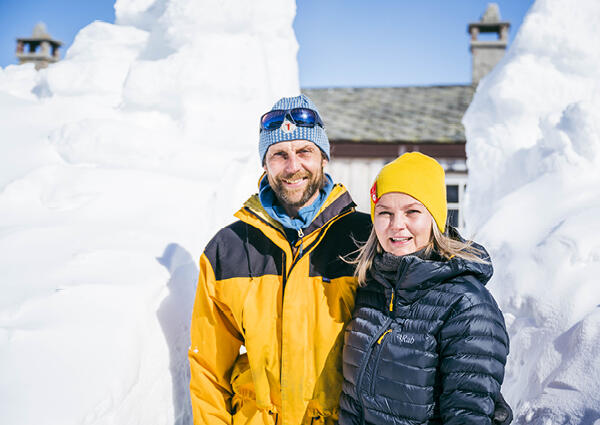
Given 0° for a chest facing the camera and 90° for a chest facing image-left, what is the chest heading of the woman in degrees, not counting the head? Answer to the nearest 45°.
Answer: approximately 45°

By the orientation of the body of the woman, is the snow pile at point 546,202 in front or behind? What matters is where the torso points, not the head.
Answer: behind

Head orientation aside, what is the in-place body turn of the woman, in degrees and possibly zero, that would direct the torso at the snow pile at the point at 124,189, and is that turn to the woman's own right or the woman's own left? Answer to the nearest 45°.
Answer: approximately 90° to the woman's own right

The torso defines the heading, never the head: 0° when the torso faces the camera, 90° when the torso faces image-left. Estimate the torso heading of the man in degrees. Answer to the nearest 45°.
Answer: approximately 0°

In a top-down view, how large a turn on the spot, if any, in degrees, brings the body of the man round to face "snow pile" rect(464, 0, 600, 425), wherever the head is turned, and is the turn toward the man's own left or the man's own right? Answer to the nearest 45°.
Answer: approximately 135° to the man's own left

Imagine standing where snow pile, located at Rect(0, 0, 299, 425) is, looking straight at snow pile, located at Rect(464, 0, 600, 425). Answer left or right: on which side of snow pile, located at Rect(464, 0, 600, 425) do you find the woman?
right

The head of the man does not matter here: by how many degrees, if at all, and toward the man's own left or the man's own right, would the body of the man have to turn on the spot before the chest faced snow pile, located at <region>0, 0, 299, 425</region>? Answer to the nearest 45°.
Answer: approximately 135° to the man's own right
